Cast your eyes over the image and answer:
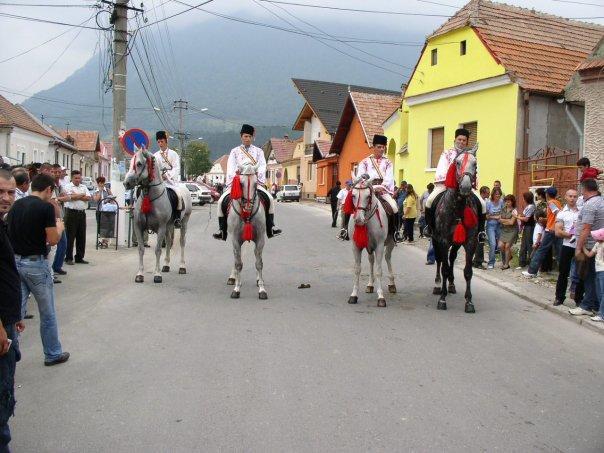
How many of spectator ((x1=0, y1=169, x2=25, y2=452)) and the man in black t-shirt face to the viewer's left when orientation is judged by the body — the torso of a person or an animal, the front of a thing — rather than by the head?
0

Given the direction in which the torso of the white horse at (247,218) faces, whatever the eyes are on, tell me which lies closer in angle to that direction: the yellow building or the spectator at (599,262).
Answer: the spectator

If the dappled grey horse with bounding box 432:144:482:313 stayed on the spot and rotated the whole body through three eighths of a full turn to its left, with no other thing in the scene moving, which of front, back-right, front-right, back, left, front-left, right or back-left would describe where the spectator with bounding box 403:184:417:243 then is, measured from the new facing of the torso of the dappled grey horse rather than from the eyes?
front-left

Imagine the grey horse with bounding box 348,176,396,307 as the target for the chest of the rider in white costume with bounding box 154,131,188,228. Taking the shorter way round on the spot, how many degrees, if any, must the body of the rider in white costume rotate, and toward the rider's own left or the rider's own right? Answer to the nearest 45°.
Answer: approximately 90° to the rider's own left

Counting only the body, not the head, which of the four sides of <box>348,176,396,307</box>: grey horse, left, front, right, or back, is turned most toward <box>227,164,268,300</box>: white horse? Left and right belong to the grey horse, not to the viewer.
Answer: right

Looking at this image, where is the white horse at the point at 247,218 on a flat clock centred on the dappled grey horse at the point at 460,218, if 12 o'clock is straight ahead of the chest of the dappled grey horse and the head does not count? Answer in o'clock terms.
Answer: The white horse is roughly at 3 o'clock from the dappled grey horse.

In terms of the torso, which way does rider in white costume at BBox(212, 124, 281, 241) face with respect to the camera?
toward the camera

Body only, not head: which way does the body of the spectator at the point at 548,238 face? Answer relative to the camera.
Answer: to the viewer's left

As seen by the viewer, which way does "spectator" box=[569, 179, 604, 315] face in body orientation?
to the viewer's left

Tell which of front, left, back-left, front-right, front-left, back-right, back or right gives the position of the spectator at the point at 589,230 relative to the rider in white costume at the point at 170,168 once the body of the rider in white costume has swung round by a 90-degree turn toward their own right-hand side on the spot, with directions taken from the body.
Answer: back

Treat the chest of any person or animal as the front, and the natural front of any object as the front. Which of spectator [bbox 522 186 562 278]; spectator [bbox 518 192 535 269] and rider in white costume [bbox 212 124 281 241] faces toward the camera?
the rider in white costume

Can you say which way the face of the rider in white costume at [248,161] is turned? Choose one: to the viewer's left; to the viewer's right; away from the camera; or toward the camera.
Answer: toward the camera

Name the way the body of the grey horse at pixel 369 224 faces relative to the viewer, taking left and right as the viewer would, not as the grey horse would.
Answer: facing the viewer

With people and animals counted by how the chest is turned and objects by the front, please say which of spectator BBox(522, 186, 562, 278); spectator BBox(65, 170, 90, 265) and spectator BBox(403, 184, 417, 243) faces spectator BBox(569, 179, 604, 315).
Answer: spectator BBox(65, 170, 90, 265)

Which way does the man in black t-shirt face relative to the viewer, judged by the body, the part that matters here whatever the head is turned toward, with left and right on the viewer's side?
facing away from the viewer and to the right of the viewer

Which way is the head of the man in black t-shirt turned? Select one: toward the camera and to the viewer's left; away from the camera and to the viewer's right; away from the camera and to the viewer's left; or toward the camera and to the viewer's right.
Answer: away from the camera and to the viewer's right

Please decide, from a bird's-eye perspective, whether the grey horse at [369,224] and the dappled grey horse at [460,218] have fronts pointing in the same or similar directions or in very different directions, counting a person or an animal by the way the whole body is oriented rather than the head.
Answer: same or similar directions

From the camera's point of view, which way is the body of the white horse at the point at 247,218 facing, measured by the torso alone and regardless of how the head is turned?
toward the camera

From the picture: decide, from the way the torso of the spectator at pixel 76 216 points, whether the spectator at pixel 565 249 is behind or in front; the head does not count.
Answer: in front
